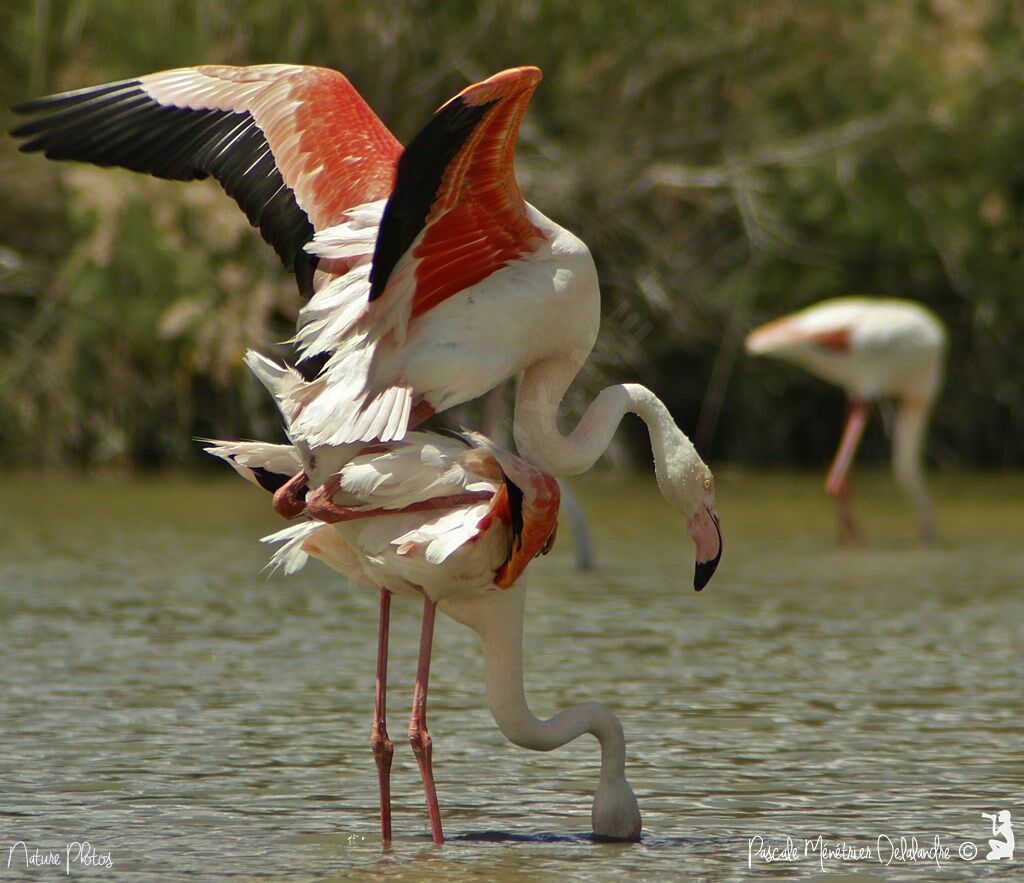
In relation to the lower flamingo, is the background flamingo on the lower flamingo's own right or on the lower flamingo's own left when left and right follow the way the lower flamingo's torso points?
on the lower flamingo's own left

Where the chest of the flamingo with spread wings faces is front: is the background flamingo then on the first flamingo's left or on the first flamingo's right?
on the first flamingo's left

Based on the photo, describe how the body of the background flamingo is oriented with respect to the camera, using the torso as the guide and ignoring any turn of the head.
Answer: to the viewer's right

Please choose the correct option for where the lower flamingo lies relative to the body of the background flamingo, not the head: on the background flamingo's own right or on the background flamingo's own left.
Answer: on the background flamingo's own right

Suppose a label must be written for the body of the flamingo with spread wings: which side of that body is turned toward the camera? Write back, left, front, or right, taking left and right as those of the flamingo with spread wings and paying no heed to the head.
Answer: right

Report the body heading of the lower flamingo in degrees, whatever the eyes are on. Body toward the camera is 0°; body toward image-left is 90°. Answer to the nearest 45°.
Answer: approximately 270°
